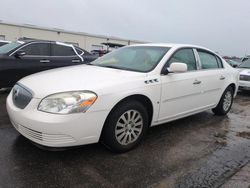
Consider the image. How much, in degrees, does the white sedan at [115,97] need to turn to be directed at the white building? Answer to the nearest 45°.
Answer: approximately 135° to its right

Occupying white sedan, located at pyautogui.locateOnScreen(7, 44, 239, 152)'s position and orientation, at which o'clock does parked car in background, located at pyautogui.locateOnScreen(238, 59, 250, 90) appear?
The parked car in background is roughly at 6 o'clock from the white sedan.

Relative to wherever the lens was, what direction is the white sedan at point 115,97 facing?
facing the viewer and to the left of the viewer

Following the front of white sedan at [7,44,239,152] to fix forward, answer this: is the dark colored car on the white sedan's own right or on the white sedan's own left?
on the white sedan's own right
